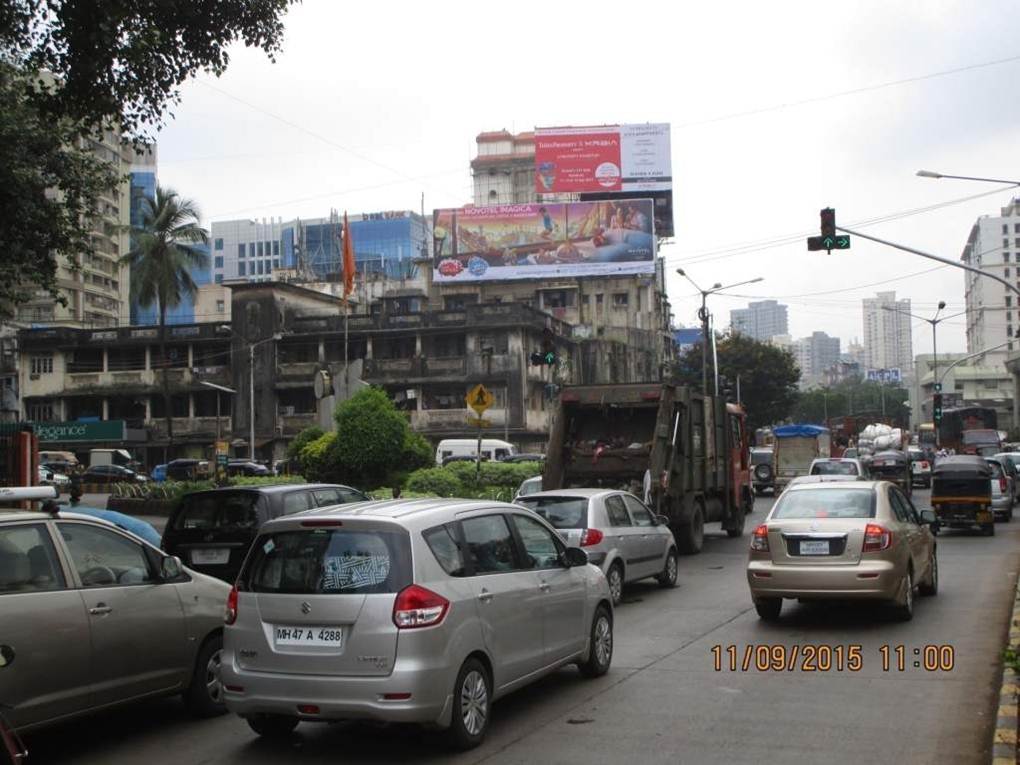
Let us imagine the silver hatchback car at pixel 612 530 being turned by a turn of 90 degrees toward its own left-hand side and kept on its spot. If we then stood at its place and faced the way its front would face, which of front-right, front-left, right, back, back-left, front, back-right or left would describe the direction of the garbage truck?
front-right

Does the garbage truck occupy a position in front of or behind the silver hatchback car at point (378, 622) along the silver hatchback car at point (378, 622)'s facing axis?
in front

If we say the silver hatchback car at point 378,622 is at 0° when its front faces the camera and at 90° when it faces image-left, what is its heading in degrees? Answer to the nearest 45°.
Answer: approximately 225°

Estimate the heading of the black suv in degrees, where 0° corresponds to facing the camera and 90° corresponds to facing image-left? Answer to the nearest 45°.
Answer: approximately 225°

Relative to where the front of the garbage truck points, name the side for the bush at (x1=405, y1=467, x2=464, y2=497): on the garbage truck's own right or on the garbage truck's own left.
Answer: on the garbage truck's own left

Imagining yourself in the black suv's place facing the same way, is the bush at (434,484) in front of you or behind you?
in front

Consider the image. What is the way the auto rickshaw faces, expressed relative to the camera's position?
facing away from the viewer

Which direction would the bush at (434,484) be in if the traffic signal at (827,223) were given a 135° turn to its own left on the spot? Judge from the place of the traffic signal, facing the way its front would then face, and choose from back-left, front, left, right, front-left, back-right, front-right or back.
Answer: back-left

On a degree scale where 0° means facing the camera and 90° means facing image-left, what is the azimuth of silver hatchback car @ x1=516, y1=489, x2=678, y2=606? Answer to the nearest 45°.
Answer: approximately 225°

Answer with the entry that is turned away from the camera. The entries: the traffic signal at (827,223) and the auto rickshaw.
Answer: the auto rickshaw

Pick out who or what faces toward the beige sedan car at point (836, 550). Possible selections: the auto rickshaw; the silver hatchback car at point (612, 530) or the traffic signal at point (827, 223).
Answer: the traffic signal

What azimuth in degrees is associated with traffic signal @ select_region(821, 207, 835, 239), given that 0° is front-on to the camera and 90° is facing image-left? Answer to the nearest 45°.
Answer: approximately 0°

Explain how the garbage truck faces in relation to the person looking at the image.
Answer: facing away from the viewer and to the right of the viewer

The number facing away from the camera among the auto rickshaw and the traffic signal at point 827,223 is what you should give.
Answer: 1
